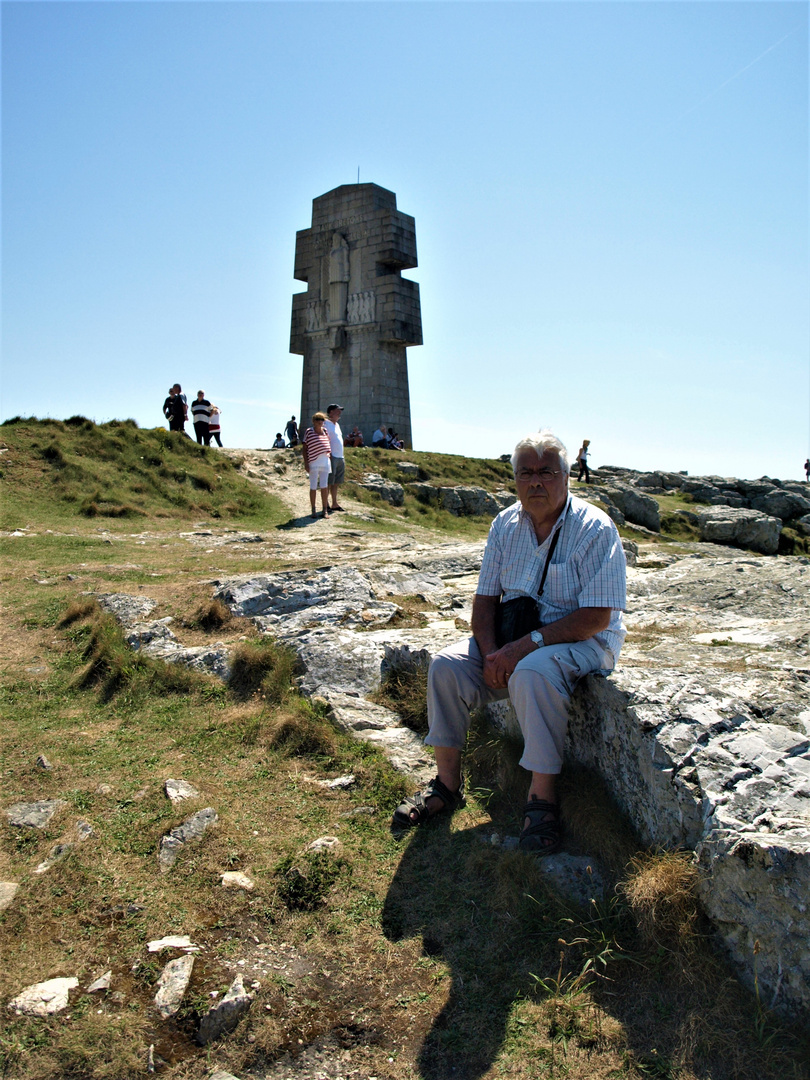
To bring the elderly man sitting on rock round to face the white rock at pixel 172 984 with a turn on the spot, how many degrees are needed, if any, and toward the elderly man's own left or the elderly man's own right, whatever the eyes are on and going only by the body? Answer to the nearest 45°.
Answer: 0° — they already face it

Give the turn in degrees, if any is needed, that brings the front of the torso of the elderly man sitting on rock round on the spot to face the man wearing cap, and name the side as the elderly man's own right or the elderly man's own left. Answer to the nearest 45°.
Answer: approximately 135° to the elderly man's own right

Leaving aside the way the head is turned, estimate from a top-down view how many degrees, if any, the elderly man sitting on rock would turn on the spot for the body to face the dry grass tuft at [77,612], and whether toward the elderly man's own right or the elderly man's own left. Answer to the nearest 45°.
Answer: approximately 90° to the elderly man's own right

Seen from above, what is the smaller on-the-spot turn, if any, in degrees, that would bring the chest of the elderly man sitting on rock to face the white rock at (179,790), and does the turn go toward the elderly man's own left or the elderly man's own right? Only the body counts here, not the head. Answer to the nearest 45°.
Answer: approximately 45° to the elderly man's own right

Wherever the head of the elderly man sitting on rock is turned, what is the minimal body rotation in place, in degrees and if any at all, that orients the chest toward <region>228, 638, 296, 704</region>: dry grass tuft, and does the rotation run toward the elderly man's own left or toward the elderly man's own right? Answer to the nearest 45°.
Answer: approximately 90° to the elderly man's own right

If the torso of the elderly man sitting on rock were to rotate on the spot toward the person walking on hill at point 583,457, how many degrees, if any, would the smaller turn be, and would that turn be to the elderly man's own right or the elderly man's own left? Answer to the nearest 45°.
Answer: approximately 135° to the elderly man's own right

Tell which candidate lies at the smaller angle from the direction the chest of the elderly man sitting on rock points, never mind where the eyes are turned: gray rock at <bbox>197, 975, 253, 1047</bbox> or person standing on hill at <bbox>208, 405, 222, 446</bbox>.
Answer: the gray rock

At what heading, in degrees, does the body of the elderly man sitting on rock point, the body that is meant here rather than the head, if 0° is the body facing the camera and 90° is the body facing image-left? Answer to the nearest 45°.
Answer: approximately 45°

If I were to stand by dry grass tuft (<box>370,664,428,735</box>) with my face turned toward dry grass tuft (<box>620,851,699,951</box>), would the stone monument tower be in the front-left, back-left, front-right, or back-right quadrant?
back-left

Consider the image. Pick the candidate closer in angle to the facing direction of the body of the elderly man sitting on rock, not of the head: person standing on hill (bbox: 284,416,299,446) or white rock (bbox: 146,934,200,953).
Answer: the white rock

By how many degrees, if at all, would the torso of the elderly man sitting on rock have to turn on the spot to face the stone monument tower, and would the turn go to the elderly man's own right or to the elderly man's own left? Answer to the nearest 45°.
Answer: approximately 135° to the elderly man's own right
